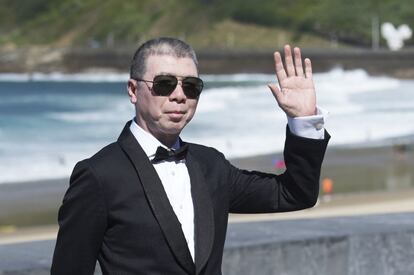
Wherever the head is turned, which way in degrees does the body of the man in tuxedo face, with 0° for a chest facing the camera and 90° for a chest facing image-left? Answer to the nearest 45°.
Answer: approximately 315°
